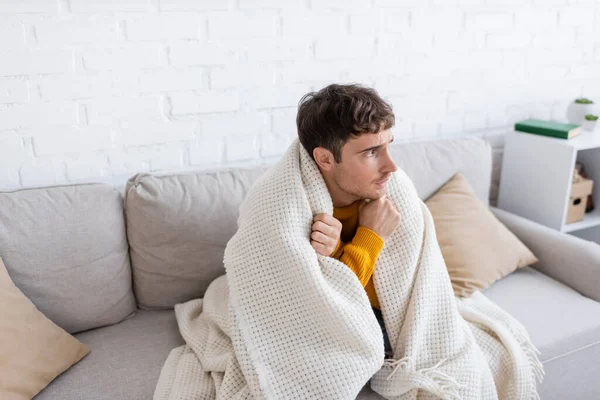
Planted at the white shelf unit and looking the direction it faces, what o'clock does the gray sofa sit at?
The gray sofa is roughly at 3 o'clock from the white shelf unit.

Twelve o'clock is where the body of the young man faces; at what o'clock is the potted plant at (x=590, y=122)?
The potted plant is roughly at 9 o'clock from the young man.

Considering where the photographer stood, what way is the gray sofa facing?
facing the viewer and to the right of the viewer

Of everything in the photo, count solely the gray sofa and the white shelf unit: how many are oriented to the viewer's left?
0

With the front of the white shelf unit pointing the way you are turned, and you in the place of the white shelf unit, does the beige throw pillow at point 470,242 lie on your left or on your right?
on your right

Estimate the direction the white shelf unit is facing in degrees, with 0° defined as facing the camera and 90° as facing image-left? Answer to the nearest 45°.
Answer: approximately 315°

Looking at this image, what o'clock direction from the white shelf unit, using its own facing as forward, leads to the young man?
The young man is roughly at 2 o'clock from the white shelf unit.

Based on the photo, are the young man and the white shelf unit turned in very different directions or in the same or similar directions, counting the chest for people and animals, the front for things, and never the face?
same or similar directions

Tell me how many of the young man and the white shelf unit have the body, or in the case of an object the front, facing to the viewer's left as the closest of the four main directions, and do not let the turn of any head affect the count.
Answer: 0

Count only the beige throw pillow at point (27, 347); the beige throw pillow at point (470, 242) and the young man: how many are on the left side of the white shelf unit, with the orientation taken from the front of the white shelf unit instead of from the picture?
0

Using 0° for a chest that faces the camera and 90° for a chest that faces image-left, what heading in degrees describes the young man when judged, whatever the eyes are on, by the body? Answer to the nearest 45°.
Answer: approximately 315°

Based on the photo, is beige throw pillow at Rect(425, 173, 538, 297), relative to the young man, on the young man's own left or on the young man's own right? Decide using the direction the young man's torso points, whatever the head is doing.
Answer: on the young man's own left

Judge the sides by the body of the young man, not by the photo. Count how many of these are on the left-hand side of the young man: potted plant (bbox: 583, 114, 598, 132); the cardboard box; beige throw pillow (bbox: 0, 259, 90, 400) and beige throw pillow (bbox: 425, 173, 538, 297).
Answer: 3
